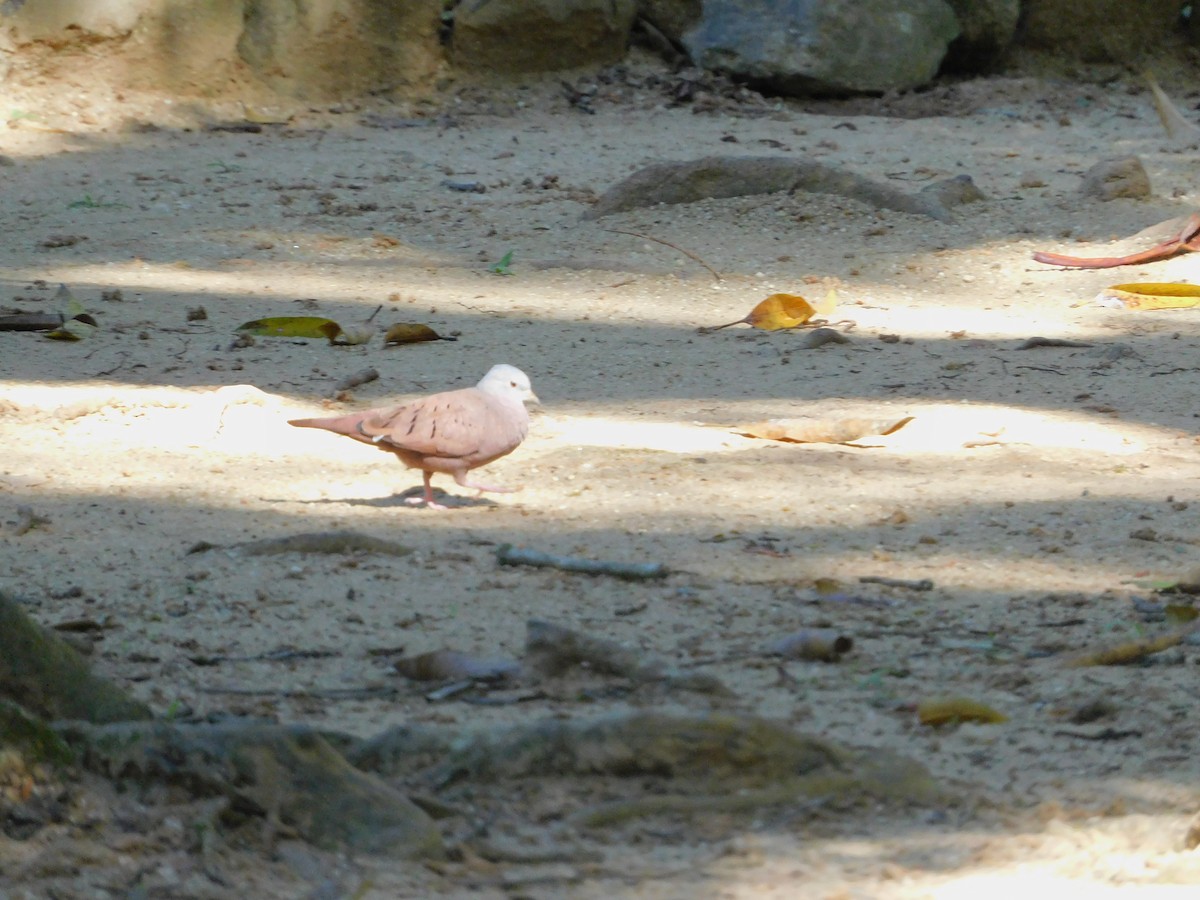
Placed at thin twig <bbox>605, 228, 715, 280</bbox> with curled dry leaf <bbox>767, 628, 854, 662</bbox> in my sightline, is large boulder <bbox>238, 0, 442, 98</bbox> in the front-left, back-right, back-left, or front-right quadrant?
back-right

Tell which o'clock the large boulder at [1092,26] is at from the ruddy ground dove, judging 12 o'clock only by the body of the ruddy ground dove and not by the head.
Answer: The large boulder is roughly at 10 o'clock from the ruddy ground dove.

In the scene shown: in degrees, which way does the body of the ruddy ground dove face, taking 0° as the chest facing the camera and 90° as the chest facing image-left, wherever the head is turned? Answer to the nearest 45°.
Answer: approximately 270°

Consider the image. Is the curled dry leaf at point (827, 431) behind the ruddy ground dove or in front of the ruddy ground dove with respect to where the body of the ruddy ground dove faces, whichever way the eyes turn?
in front

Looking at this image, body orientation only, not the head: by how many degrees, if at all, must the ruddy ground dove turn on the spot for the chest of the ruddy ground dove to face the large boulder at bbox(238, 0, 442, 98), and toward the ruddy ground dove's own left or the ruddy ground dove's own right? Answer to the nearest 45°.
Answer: approximately 90° to the ruddy ground dove's own left

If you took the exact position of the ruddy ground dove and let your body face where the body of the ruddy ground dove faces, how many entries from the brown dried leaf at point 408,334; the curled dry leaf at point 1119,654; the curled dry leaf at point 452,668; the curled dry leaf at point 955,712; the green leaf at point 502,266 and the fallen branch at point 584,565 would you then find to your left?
2

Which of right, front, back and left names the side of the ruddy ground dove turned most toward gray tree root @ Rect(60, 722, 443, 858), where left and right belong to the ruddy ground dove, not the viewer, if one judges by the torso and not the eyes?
right

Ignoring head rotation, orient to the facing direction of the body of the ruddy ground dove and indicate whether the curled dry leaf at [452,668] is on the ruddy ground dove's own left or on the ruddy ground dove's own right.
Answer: on the ruddy ground dove's own right

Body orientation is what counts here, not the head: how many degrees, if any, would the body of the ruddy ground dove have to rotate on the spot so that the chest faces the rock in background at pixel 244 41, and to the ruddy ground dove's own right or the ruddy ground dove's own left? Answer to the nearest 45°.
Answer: approximately 90° to the ruddy ground dove's own left

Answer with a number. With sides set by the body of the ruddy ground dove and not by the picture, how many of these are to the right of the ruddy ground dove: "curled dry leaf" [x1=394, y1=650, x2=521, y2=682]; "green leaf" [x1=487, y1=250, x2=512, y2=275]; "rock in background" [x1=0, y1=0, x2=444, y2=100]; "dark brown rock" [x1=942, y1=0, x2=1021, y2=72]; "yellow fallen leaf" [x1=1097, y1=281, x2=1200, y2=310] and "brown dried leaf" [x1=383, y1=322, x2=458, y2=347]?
1

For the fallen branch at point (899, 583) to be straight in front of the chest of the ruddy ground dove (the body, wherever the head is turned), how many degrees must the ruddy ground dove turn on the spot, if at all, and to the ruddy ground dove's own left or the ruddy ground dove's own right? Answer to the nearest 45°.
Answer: approximately 45° to the ruddy ground dove's own right

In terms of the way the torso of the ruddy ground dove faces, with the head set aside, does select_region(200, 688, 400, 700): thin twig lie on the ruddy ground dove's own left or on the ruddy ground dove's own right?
on the ruddy ground dove's own right

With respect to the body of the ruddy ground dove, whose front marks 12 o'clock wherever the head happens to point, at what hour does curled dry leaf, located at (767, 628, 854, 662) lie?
The curled dry leaf is roughly at 2 o'clock from the ruddy ground dove.
